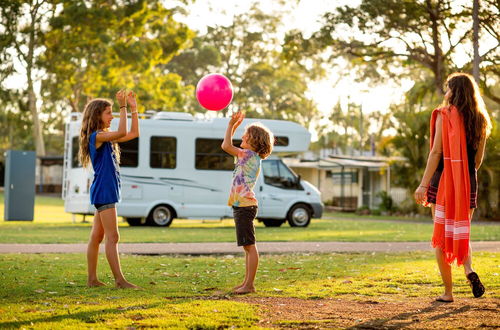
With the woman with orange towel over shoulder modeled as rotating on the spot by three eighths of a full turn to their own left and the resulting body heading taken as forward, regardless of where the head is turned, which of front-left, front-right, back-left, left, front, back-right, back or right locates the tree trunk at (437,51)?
back

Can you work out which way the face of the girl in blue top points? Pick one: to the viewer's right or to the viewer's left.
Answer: to the viewer's right

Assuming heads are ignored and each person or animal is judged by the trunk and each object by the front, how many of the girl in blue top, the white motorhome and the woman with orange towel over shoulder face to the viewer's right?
2

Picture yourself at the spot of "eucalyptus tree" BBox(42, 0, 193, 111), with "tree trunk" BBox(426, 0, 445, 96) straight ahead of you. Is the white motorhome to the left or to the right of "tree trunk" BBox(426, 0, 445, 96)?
right

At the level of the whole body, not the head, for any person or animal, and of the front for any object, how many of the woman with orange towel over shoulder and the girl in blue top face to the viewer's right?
1

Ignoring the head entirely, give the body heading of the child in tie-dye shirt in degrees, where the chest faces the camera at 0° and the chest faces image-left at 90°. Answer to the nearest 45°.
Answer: approximately 90°

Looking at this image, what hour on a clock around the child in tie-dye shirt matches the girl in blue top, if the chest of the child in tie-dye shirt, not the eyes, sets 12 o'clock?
The girl in blue top is roughly at 12 o'clock from the child in tie-dye shirt.

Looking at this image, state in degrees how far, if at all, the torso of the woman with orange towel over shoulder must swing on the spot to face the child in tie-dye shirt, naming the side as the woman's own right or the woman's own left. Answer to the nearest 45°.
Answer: approximately 45° to the woman's own left

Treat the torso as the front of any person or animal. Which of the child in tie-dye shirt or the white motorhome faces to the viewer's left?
the child in tie-dye shirt

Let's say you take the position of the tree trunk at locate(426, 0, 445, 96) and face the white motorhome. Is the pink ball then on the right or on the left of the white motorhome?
left

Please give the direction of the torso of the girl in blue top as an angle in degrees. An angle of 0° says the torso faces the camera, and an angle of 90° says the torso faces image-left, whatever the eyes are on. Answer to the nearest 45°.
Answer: approximately 270°

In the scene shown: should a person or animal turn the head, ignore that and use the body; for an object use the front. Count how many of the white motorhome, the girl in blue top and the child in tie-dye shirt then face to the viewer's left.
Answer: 1

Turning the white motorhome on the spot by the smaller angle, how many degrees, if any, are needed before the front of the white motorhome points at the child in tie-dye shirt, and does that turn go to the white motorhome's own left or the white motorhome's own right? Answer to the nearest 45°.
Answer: approximately 90° to the white motorhome's own right

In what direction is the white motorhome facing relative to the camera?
to the viewer's right

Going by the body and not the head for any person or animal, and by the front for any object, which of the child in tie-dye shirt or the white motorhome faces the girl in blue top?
the child in tie-dye shirt

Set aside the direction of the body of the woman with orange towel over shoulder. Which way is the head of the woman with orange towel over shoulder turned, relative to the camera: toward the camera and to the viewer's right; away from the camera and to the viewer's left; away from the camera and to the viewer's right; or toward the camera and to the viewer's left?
away from the camera and to the viewer's left

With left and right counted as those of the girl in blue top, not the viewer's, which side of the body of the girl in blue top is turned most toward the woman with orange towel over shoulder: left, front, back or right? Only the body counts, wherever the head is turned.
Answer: front

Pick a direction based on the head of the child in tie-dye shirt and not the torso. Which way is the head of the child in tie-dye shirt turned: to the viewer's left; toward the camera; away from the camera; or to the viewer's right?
to the viewer's left
